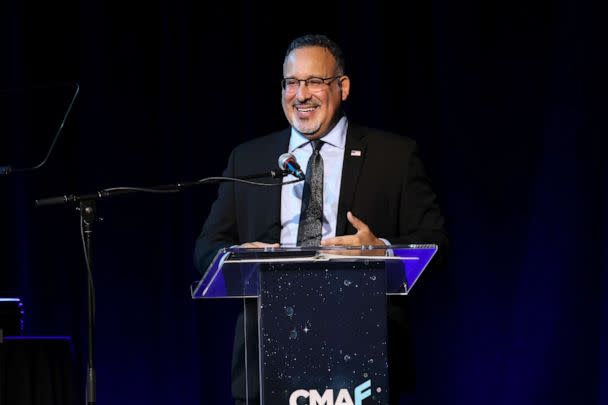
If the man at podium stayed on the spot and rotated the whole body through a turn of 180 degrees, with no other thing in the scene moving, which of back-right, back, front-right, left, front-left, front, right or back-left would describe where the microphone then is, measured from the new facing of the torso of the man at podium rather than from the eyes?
back

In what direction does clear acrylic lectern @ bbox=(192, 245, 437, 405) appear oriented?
toward the camera

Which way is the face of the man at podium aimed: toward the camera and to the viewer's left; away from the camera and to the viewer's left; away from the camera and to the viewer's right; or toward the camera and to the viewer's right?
toward the camera and to the viewer's left

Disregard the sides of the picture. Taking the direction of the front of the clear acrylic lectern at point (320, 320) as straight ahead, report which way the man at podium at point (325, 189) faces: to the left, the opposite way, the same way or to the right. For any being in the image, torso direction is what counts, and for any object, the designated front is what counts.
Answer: the same way

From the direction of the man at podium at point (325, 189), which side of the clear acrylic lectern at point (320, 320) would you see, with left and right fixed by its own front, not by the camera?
back

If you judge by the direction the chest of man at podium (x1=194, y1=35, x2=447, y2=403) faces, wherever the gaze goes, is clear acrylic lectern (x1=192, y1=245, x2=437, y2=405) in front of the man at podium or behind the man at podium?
in front

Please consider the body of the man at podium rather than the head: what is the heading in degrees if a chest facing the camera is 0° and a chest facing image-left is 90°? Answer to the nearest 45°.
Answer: approximately 0°

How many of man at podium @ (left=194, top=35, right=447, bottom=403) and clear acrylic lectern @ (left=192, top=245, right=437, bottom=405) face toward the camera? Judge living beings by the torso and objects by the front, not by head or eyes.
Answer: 2
